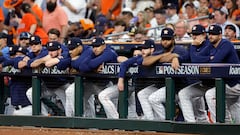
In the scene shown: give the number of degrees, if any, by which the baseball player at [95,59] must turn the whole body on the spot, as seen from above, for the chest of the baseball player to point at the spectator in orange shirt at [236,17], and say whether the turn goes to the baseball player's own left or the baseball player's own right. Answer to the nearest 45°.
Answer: approximately 180°

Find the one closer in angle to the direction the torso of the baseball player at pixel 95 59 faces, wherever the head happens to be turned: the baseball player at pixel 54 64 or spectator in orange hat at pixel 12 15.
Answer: the baseball player

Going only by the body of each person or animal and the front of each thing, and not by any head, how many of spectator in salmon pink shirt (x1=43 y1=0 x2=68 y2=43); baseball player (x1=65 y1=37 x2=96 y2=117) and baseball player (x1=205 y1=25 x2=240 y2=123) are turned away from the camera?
0

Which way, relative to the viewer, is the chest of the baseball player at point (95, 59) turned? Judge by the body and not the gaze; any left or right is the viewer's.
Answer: facing the viewer and to the left of the viewer

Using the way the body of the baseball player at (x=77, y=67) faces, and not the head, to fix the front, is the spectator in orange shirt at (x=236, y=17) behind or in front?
behind

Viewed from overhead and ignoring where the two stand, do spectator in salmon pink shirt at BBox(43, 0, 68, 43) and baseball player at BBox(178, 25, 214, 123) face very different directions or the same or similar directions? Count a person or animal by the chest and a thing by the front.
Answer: same or similar directions

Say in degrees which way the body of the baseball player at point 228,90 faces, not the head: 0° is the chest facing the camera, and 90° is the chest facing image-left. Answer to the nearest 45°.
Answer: approximately 45°

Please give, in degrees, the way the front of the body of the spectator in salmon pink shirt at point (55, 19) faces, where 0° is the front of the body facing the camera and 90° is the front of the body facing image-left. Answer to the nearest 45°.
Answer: approximately 45°

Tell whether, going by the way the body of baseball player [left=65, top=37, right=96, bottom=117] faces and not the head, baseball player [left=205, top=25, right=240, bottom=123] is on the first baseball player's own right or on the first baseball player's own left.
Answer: on the first baseball player's own left

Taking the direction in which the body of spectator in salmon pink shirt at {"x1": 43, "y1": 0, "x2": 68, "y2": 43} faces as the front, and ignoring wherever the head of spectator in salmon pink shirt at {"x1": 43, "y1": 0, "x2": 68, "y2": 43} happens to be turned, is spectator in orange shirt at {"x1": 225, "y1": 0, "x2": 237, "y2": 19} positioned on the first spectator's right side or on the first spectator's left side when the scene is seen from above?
on the first spectator's left side

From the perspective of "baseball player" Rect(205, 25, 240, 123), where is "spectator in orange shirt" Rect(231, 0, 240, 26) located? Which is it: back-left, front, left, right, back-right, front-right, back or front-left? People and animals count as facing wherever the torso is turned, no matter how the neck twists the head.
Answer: back-right

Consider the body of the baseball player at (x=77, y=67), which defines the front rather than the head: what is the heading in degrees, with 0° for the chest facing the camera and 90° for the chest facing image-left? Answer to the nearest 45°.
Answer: approximately 45°

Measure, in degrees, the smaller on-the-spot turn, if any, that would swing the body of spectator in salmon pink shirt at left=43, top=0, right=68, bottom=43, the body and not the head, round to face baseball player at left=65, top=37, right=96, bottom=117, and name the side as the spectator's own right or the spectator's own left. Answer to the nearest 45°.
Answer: approximately 45° to the spectator's own left
